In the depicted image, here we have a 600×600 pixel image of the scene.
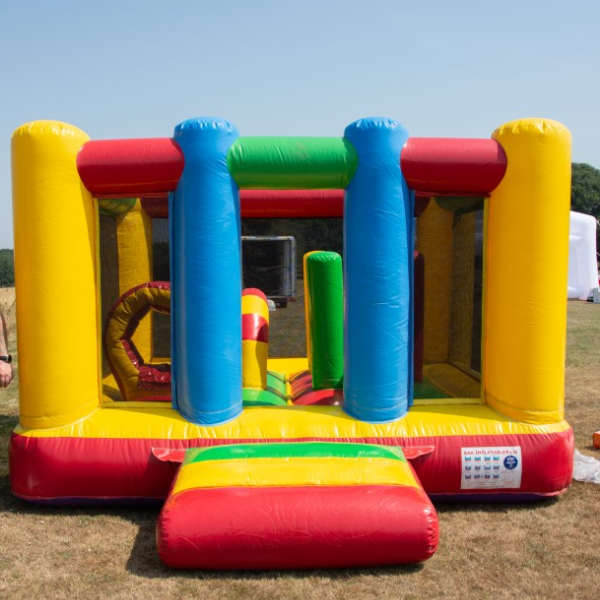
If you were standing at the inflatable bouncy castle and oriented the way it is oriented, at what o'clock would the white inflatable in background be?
The white inflatable in background is roughly at 7 o'clock from the inflatable bouncy castle.

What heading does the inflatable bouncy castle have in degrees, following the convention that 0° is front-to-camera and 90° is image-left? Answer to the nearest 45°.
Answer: approximately 0°

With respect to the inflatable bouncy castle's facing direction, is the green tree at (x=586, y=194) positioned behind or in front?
behind
